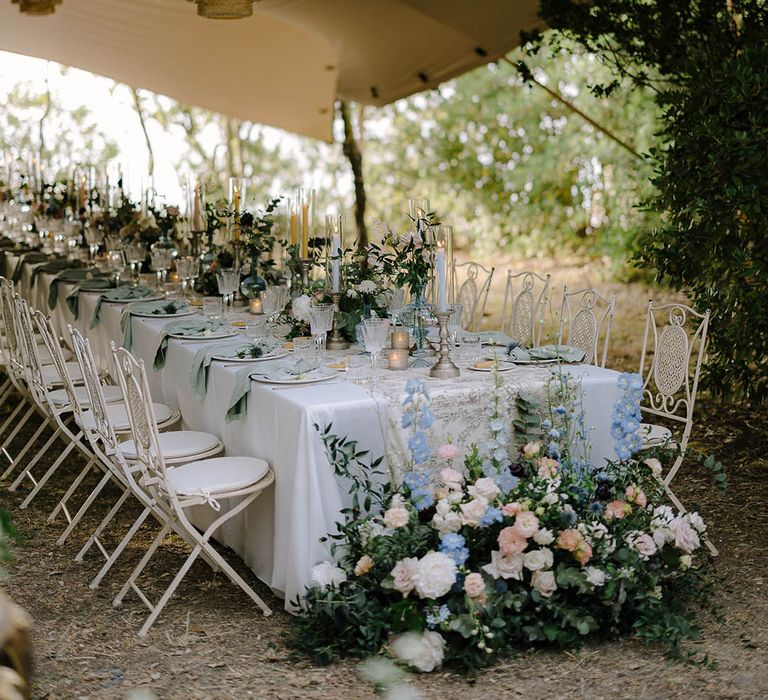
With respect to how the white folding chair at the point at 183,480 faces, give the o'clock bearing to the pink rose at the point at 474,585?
The pink rose is roughly at 1 o'clock from the white folding chair.

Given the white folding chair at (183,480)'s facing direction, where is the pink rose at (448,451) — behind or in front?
in front

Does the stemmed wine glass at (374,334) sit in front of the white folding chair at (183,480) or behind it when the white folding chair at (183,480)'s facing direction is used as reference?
in front

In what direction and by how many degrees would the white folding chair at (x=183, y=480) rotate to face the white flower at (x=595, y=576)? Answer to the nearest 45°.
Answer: approximately 45° to its right

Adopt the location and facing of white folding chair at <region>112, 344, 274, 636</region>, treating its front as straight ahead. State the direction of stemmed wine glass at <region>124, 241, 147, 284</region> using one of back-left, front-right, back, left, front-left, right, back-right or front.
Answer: left

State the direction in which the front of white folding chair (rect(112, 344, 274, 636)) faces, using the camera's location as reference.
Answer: facing to the right of the viewer

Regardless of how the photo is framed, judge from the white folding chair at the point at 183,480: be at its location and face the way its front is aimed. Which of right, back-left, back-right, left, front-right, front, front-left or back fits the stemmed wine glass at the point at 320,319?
front-left

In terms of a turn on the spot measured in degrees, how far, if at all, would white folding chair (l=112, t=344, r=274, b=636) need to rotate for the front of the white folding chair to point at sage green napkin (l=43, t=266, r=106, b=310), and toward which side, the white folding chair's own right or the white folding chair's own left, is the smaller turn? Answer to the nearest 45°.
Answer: approximately 90° to the white folding chair's own left

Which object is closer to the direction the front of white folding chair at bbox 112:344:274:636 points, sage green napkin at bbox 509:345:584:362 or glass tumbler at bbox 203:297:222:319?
the sage green napkin

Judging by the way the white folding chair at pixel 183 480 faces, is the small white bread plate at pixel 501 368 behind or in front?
in front

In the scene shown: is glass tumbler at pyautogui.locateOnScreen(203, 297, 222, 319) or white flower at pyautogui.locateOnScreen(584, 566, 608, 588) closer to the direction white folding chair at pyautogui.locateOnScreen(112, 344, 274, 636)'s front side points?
the white flower

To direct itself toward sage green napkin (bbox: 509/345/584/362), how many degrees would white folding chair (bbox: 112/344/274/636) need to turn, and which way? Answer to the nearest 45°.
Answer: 0° — it already faces it
